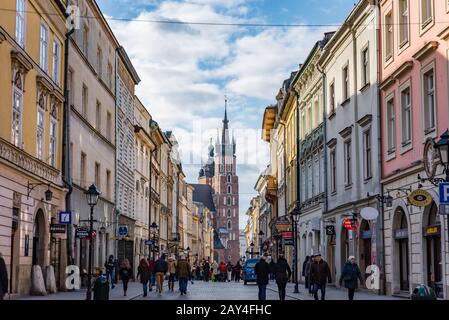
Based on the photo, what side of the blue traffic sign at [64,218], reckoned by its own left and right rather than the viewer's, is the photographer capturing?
front

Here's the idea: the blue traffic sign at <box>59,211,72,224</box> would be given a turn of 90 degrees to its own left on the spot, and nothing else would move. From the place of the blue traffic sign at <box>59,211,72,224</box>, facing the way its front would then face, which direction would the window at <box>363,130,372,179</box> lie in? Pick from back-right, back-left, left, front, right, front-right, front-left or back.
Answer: front

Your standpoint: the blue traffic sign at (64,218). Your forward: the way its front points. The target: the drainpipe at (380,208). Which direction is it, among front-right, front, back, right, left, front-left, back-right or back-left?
left

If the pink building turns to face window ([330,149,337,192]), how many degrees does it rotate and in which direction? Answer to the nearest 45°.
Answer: approximately 135° to its right

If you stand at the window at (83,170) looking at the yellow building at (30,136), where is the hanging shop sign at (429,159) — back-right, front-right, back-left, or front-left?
front-left
